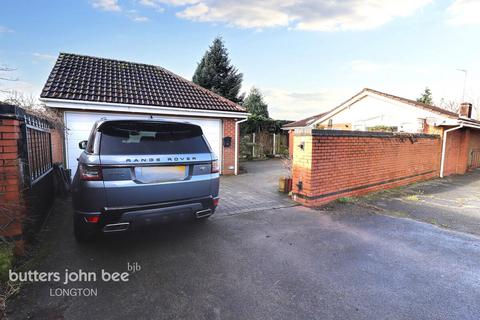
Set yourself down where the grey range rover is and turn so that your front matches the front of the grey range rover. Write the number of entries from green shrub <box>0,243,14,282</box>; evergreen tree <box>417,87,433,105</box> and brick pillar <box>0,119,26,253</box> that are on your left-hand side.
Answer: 2

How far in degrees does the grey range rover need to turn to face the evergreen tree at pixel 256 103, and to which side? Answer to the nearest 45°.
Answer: approximately 45° to its right

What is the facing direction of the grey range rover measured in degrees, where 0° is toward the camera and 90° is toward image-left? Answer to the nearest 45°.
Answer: approximately 180°

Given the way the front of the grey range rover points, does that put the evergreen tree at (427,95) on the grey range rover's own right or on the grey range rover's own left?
on the grey range rover's own right

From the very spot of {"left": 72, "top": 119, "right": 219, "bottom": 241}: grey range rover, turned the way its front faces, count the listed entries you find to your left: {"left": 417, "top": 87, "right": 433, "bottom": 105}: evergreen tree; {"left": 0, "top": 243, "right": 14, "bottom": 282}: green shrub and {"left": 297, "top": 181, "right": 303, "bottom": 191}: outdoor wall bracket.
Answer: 1

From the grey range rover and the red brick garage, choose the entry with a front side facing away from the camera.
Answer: the grey range rover

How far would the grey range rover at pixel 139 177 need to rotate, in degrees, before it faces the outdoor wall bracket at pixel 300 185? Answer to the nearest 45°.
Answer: approximately 45° to its right

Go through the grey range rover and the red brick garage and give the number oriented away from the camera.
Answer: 1

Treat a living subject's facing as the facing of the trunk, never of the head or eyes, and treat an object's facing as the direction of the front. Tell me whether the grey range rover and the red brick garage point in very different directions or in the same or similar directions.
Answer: very different directions

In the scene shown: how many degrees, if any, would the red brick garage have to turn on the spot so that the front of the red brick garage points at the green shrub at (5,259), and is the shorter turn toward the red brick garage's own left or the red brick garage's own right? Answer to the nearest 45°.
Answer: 0° — it already faces it
